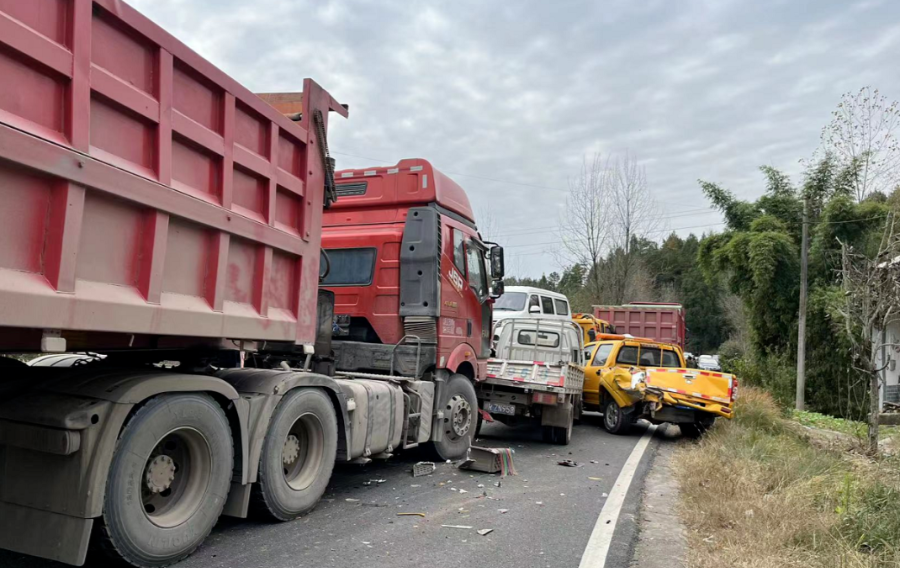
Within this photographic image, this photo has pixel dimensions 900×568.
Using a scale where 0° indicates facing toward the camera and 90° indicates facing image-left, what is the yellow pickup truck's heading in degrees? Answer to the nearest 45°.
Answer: approximately 135°

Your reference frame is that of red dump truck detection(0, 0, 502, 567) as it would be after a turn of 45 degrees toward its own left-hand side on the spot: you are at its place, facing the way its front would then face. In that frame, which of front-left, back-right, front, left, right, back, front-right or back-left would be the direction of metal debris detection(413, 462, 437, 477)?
front-right

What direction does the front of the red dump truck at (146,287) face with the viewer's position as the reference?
facing away from the viewer and to the right of the viewer

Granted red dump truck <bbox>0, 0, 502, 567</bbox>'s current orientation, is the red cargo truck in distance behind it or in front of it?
in front

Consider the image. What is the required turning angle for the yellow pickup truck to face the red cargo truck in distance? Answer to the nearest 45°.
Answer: approximately 45° to its right

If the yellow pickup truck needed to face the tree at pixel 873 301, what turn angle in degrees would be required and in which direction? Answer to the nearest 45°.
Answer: approximately 180°

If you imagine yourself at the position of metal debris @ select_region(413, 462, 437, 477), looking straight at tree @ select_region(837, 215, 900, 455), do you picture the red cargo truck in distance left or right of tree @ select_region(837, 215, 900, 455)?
left

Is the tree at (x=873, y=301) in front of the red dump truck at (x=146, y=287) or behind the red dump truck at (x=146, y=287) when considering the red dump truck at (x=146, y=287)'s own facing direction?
in front

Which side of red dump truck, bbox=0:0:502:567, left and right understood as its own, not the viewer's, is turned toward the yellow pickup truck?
front
